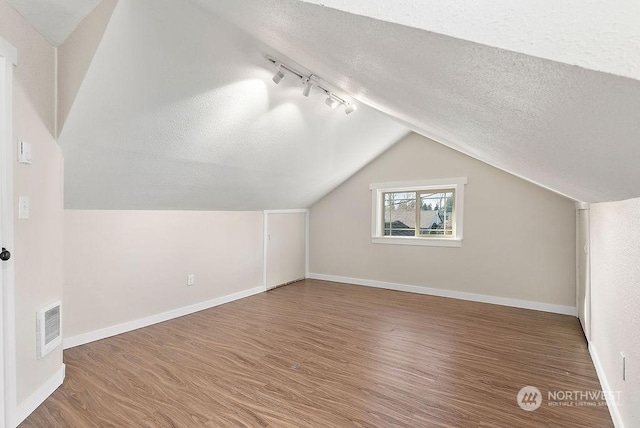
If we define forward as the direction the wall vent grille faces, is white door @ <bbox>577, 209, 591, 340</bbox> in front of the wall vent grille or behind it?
in front

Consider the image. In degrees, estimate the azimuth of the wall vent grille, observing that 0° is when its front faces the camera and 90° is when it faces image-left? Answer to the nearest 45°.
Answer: approximately 315°

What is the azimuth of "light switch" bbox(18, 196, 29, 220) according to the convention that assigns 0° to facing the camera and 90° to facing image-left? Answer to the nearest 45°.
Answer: approximately 315°

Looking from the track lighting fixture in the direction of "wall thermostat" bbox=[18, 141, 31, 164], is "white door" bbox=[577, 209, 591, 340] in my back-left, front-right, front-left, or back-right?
back-left

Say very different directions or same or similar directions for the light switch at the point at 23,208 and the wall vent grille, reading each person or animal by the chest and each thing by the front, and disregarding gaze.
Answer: same or similar directions

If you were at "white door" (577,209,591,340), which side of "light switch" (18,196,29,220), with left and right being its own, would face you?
front

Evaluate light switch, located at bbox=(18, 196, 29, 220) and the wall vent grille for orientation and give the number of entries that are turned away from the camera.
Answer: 0
